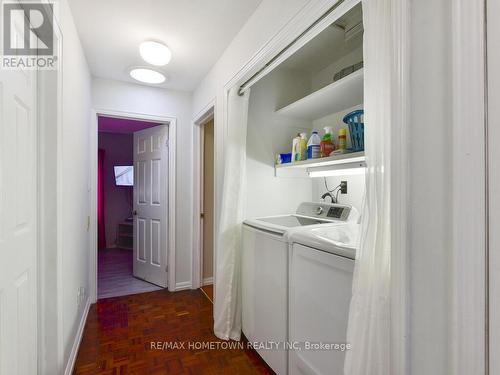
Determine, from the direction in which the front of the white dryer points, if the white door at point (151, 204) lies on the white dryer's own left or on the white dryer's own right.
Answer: on the white dryer's own right

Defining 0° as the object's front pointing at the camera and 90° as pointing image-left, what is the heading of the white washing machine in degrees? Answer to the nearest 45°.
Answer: approximately 45°

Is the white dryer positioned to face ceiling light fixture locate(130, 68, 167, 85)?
no

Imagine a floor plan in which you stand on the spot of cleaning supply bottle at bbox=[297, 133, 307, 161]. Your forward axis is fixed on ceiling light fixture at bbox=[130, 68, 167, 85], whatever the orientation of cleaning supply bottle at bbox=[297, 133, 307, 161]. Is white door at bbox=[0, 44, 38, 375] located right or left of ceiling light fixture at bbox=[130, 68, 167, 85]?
left

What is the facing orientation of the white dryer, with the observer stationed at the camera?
facing the viewer and to the left of the viewer

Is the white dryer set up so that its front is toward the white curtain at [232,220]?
no

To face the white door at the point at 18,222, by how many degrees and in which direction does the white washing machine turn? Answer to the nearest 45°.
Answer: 0° — it already faces it

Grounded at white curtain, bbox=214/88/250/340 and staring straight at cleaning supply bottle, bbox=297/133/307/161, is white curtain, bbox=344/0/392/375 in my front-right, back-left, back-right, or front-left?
front-right
